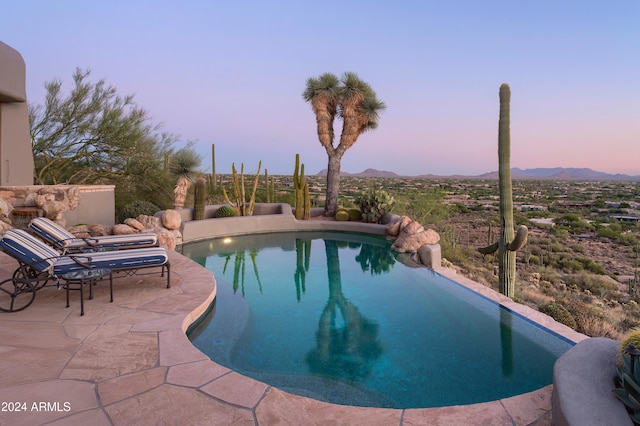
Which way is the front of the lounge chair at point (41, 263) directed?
to the viewer's right

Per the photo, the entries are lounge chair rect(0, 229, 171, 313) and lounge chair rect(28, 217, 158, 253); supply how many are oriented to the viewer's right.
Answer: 2

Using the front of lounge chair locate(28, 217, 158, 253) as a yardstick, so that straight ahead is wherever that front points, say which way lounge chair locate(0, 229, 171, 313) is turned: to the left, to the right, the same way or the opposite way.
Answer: the same way

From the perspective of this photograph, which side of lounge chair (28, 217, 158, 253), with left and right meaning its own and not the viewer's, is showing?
right

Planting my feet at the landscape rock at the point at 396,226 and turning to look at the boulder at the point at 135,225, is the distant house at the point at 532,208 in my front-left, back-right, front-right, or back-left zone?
back-right

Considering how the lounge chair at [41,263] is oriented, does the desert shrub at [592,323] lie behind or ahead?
ahead

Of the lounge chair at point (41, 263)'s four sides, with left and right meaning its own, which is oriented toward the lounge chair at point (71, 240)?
left

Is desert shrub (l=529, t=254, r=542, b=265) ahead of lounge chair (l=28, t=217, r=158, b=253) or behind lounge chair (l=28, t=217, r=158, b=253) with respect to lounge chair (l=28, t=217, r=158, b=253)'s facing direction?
ahead

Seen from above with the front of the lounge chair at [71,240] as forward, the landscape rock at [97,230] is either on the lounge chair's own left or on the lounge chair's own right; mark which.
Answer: on the lounge chair's own left
